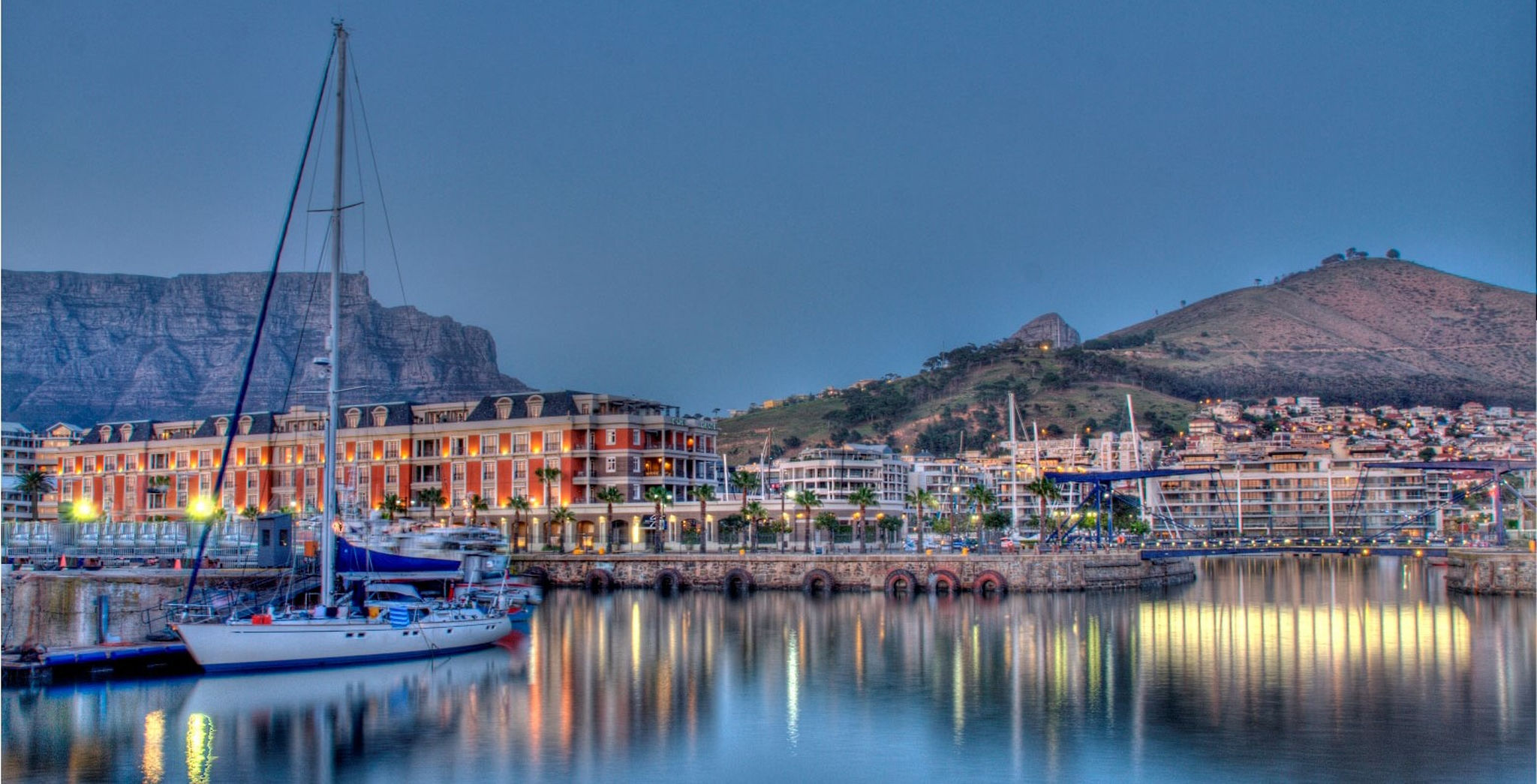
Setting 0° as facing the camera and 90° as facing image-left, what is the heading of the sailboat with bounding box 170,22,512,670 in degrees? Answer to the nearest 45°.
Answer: approximately 45°
